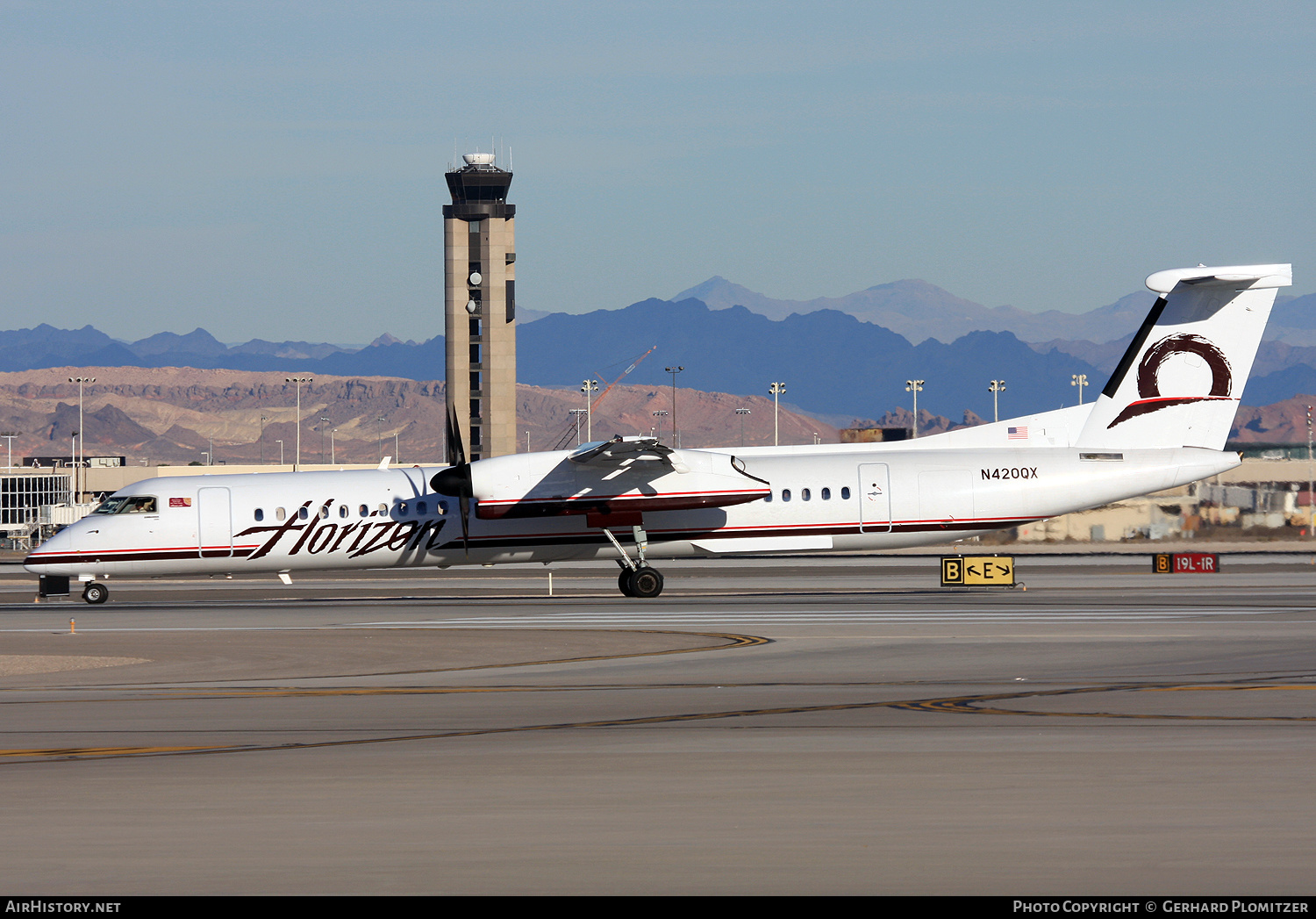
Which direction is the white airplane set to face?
to the viewer's left
